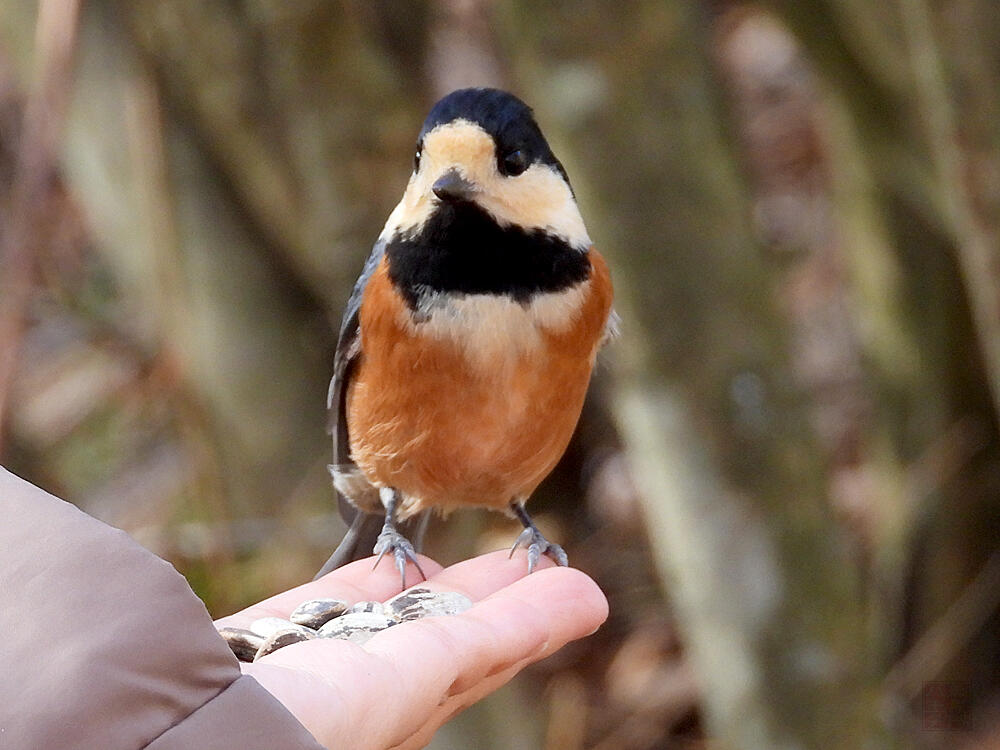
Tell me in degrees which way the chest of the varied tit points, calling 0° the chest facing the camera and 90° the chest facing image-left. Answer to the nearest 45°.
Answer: approximately 0°
